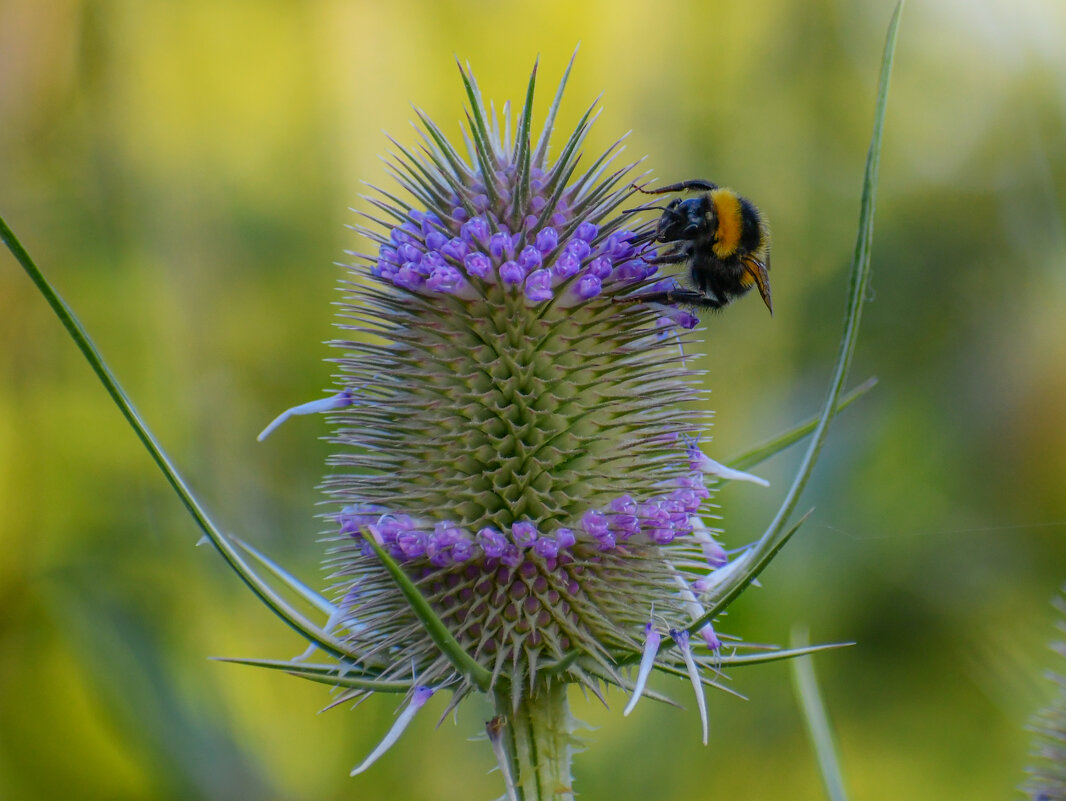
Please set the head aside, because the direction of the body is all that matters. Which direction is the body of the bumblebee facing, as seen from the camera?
to the viewer's left
